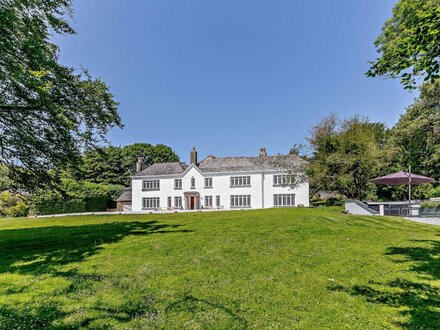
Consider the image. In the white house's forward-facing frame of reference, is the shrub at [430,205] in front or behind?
in front

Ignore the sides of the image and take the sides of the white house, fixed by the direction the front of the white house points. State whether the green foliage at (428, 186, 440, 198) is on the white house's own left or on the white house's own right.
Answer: on the white house's own left

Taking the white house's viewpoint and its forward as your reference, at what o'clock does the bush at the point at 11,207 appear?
The bush is roughly at 3 o'clock from the white house.

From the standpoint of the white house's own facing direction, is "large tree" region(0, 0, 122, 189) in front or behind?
in front

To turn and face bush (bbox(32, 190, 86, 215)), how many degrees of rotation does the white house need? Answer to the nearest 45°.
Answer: approximately 90° to its right

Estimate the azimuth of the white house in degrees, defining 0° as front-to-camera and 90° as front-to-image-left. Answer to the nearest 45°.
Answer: approximately 0°

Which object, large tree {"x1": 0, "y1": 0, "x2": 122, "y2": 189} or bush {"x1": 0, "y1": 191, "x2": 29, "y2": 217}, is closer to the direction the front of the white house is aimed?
the large tree

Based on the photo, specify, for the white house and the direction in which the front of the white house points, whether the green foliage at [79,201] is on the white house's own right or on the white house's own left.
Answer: on the white house's own right

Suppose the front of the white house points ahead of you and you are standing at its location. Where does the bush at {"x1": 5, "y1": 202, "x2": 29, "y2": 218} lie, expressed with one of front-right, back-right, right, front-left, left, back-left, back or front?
right
